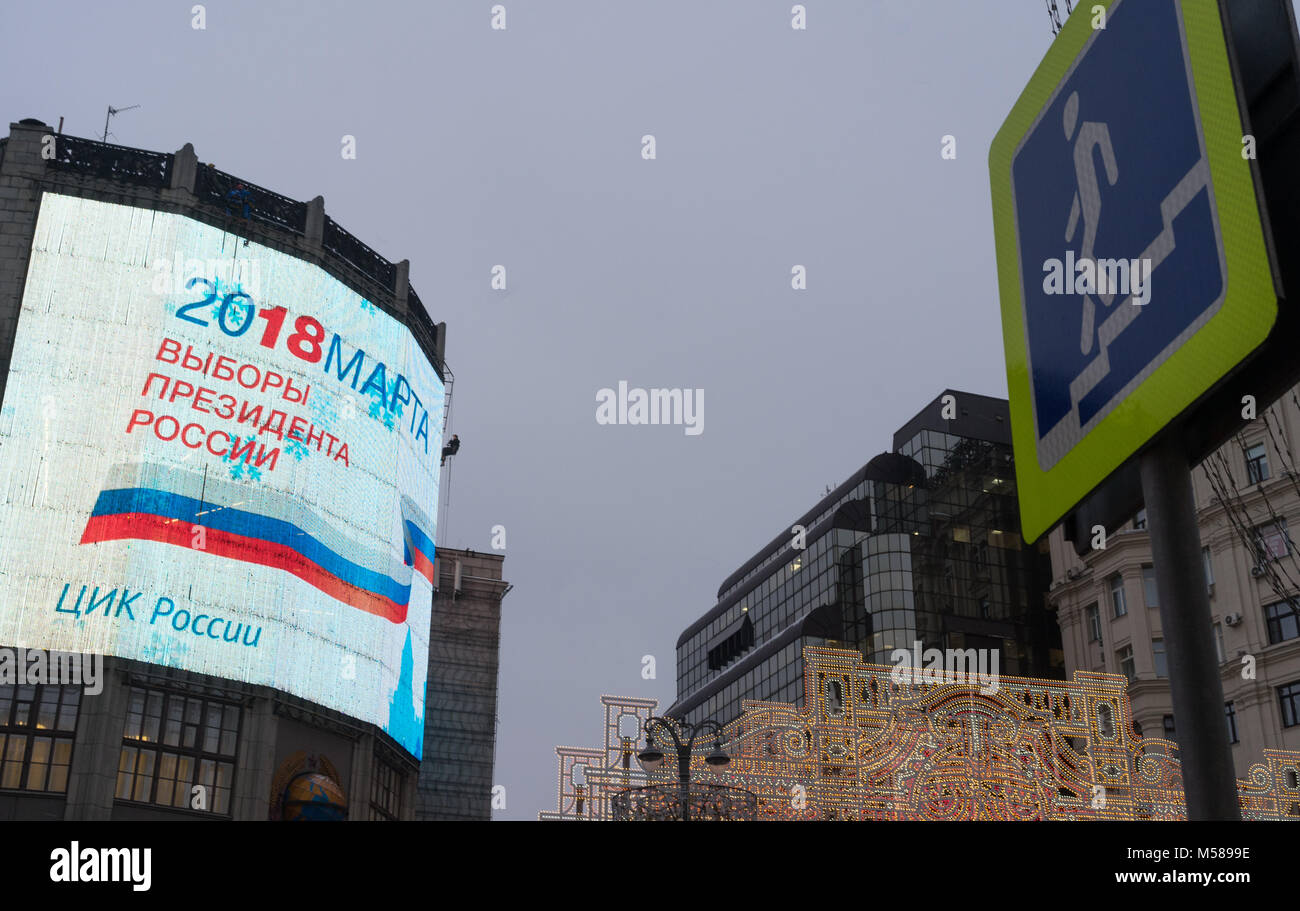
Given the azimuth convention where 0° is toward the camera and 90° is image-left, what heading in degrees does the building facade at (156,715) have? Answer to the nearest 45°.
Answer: approximately 315°

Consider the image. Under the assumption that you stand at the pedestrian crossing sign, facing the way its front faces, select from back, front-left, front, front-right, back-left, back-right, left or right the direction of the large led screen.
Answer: right

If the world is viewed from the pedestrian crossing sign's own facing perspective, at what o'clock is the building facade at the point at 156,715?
The building facade is roughly at 3 o'clock from the pedestrian crossing sign.
